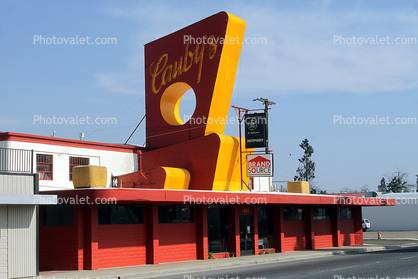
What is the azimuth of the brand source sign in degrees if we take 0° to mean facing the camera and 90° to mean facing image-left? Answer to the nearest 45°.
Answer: approximately 0°
